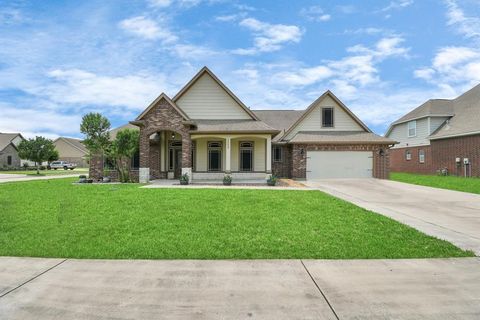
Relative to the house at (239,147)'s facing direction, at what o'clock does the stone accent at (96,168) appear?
The stone accent is roughly at 3 o'clock from the house.

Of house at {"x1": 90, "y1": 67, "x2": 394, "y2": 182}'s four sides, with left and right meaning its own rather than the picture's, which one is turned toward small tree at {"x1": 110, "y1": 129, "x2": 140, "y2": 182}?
right

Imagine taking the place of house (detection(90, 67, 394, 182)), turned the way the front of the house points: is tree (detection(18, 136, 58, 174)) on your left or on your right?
on your right

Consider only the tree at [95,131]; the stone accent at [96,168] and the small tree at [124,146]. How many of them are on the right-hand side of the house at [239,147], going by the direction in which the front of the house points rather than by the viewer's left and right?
3

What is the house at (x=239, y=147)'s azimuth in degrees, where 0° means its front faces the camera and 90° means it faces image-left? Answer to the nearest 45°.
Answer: approximately 0°

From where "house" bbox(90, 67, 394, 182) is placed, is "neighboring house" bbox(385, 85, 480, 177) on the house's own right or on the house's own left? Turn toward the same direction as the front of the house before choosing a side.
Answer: on the house's own left

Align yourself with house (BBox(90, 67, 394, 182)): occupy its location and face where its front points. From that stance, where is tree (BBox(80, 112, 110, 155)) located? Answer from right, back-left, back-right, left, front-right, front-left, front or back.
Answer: right

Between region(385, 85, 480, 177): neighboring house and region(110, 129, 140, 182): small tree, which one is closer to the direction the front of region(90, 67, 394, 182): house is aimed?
the small tree

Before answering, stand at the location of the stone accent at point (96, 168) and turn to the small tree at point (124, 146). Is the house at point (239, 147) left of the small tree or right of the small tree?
left
